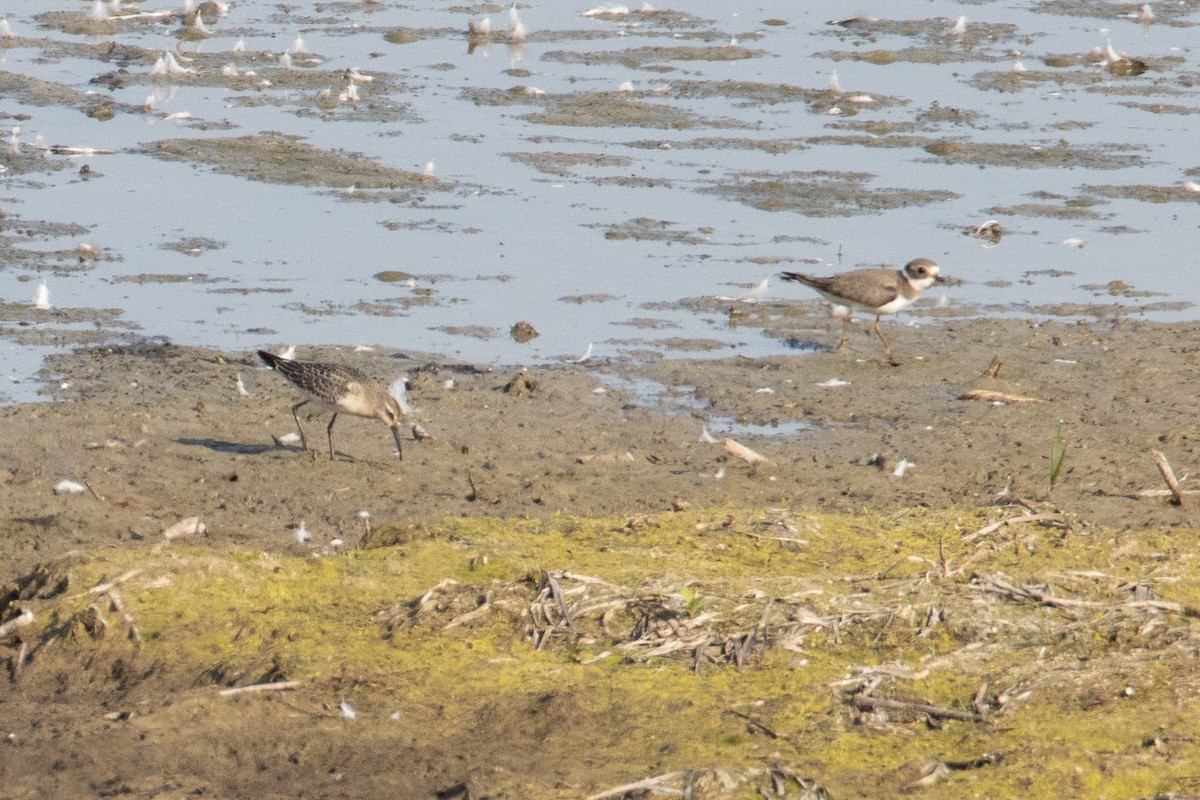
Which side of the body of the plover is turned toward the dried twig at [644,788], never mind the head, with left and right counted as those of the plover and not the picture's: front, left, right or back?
right

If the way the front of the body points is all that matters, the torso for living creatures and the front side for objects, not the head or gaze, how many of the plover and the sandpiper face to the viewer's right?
2

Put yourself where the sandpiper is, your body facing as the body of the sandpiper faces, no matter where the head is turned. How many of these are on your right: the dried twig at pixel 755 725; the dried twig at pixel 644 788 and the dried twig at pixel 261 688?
3

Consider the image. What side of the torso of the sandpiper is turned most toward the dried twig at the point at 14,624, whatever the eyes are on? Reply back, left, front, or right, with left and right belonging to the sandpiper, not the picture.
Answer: right

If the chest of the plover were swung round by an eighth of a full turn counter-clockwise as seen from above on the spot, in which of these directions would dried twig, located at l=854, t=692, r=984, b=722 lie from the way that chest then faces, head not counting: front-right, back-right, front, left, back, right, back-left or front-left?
back-right

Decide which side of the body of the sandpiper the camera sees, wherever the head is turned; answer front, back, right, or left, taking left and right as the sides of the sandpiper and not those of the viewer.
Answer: right

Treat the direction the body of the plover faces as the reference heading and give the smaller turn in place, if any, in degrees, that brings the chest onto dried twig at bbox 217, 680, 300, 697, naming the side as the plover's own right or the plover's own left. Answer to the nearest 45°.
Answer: approximately 90° to the plover's own right

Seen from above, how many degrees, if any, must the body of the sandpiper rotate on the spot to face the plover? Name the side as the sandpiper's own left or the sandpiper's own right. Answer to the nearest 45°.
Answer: approximately 45° to the sandpiper's own left

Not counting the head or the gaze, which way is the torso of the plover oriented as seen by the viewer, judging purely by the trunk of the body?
to the viewer's right

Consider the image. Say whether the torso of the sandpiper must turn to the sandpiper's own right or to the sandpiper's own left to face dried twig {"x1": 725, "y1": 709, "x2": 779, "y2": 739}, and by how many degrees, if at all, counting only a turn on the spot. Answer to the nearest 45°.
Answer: approximately 90° to the sandpiper's own right

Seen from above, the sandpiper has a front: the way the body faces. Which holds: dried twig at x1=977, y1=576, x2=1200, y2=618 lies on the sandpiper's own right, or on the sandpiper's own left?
on the sandpiper's own right

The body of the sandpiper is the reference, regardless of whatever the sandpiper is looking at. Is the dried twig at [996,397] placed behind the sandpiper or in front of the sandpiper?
in front
